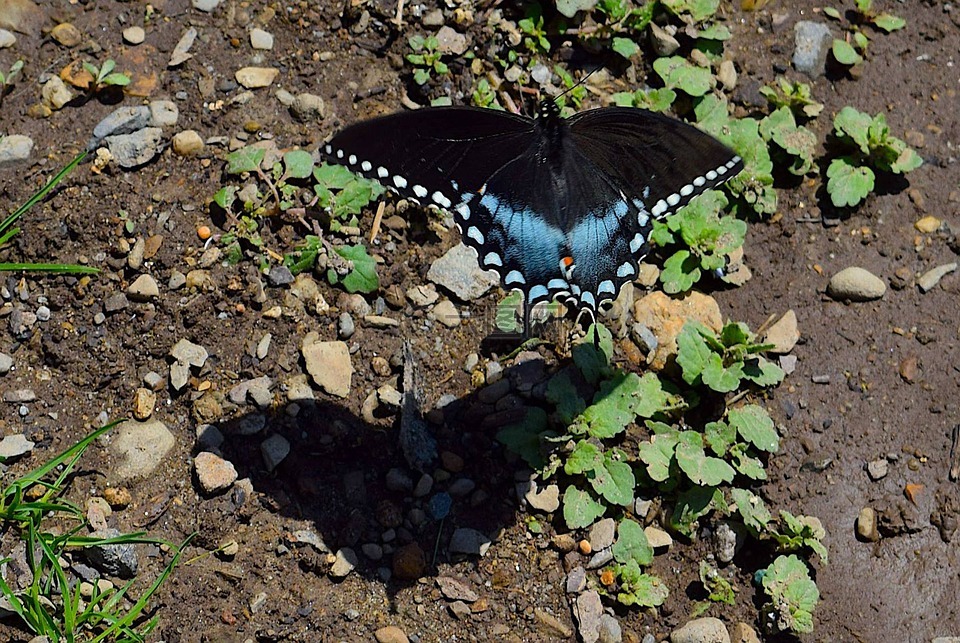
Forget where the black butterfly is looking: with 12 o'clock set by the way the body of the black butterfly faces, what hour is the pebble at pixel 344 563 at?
The pebble is roughly at 7 o'clock from the black butterfly.

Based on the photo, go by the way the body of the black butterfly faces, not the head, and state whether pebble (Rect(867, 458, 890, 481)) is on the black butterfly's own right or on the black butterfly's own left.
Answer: on the black butterfly's own right

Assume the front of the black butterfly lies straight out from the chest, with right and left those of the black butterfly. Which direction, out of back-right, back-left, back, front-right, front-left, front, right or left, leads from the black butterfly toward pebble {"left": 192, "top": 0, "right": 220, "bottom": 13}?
front-left

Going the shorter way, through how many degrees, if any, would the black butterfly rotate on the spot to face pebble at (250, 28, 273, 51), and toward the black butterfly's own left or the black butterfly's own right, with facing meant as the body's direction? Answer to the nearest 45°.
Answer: approximately 45° to the black butterfly's own left

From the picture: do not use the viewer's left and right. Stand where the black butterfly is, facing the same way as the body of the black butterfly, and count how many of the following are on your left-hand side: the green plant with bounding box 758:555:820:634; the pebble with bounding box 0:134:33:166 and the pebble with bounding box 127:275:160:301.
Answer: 2

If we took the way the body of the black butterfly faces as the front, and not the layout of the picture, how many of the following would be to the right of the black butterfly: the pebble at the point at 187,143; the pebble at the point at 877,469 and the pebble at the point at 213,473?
1

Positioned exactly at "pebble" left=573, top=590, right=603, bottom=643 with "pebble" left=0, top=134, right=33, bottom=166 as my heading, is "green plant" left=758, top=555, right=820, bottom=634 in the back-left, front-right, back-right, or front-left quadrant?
back-right

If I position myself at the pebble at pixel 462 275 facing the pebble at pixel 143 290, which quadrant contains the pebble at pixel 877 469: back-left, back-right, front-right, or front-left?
back-left

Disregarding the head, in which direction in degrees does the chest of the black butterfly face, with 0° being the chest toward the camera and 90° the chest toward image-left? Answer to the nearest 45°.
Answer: approximately 180°

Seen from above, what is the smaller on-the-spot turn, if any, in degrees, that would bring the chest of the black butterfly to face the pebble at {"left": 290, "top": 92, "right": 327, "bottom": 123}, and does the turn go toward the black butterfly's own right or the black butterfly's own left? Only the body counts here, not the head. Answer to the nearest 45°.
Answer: approximately 45° to the black butterfly's own left

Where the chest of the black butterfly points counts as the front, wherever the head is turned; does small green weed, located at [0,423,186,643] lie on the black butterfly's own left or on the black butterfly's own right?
on the black butterfly's own left

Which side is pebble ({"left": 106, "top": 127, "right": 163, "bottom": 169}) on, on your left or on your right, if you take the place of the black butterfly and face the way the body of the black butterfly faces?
on your left

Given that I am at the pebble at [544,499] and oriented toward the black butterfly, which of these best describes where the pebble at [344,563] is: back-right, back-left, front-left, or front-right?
back-left
